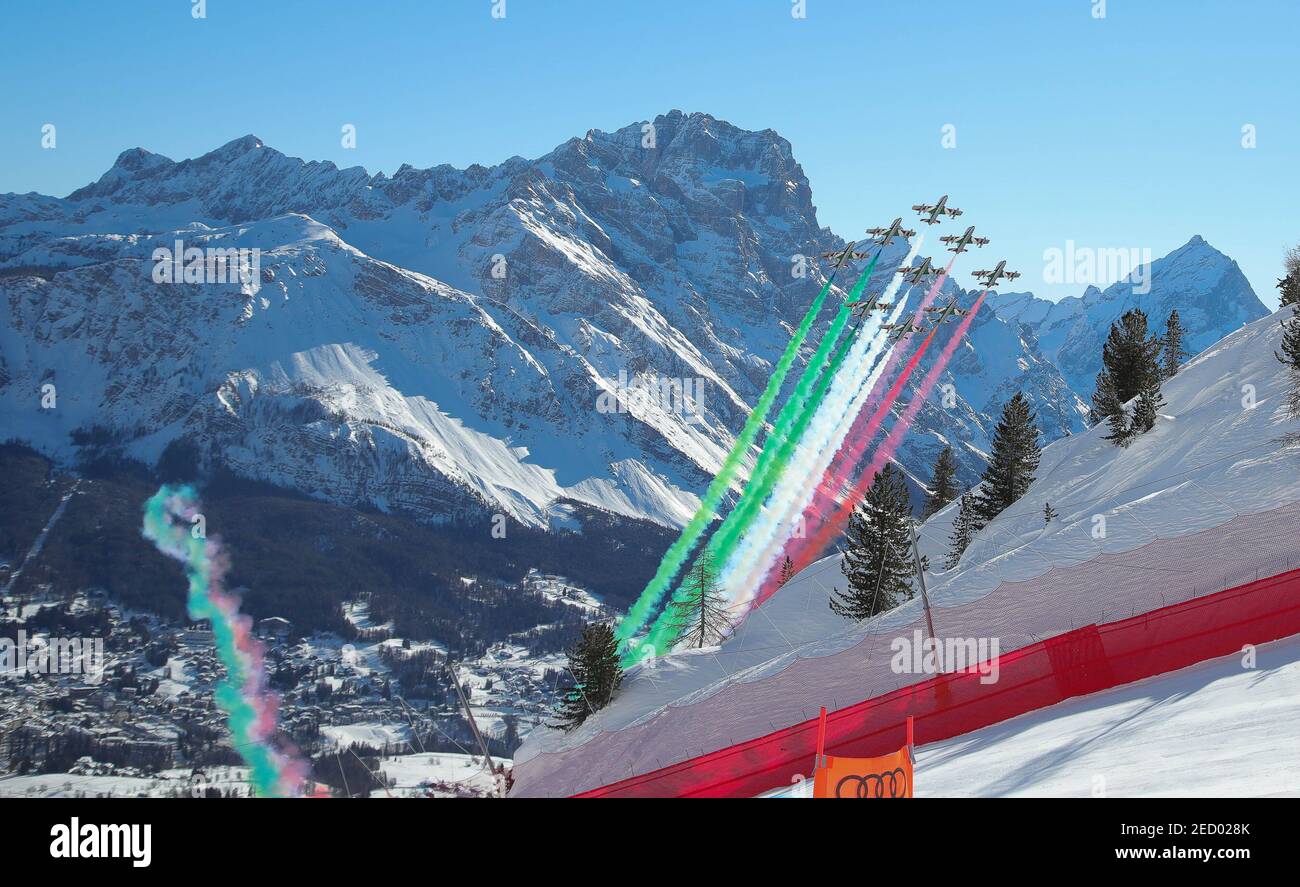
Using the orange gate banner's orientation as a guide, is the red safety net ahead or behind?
behind

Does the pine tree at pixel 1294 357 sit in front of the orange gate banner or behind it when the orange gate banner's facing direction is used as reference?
behind

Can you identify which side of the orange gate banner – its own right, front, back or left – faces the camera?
front
